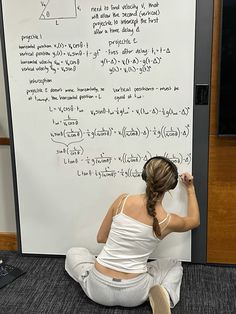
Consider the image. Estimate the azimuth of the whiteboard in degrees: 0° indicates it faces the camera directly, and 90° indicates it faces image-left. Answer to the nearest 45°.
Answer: approximately 0°
